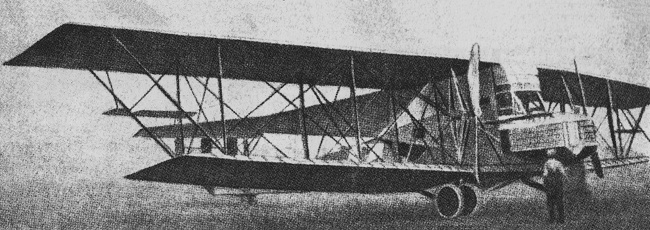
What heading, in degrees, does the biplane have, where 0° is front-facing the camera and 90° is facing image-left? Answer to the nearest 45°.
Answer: approximately 315°
